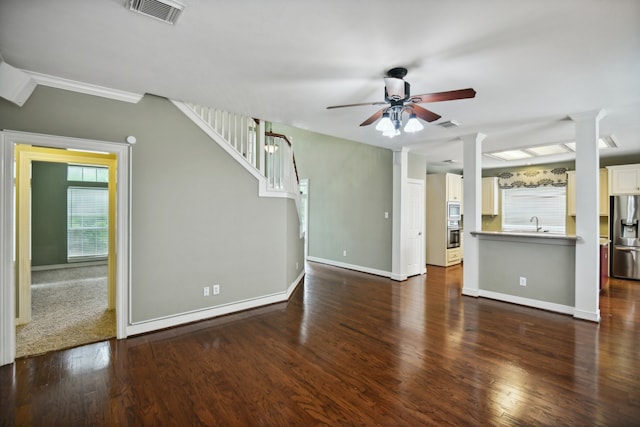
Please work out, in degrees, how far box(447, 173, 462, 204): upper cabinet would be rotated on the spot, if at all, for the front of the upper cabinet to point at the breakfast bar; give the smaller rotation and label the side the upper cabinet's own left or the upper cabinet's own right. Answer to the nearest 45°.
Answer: approximately 45° to the upper cabinet's own right

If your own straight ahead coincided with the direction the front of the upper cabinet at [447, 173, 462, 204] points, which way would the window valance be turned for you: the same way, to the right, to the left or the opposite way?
to the right

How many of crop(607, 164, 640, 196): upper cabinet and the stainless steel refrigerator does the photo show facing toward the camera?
2

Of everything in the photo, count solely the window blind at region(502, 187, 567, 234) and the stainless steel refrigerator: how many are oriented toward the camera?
2

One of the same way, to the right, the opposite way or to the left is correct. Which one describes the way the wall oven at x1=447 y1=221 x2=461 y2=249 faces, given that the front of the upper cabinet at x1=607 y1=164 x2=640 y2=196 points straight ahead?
to the left

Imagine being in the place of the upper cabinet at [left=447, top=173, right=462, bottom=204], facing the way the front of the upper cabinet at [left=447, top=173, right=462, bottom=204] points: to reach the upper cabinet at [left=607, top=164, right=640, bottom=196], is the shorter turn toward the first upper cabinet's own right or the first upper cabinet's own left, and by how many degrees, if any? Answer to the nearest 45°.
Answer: approximately 45° to the first upper cabinet's own left

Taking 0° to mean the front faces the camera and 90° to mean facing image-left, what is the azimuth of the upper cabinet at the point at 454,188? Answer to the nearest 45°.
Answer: approximately 315°

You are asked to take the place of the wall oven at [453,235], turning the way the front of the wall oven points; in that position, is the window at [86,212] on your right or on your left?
on your right

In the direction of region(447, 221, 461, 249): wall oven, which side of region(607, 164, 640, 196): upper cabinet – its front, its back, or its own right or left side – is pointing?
right
